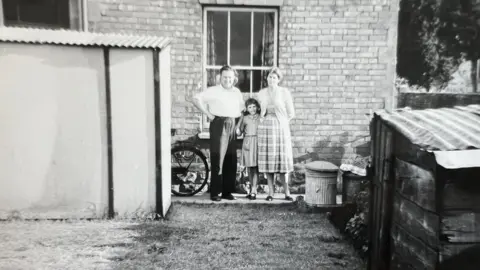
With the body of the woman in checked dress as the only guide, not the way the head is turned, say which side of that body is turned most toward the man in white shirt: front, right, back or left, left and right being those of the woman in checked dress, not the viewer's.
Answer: right

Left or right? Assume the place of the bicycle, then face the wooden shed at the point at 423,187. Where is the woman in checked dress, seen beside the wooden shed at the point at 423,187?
left

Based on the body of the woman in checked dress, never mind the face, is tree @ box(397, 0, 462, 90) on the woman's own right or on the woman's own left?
on the woman's own left

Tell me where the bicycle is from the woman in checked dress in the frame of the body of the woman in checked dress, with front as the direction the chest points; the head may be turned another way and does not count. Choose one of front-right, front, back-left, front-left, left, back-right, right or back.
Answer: right

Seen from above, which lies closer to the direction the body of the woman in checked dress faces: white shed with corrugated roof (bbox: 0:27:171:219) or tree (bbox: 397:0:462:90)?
the white shed with corrugated roof

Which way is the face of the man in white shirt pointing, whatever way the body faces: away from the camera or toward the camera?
toward the camera

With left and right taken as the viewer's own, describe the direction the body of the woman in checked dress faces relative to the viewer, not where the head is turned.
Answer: facing the viewer

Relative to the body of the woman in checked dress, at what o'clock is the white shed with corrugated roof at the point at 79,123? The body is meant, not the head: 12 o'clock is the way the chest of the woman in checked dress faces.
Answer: The white shed with corrugated roof is roughly at 2 o'clock from the woman in checked dress.
